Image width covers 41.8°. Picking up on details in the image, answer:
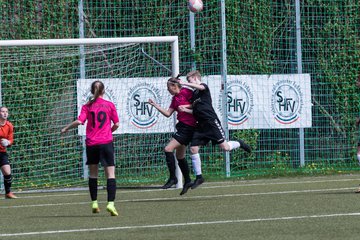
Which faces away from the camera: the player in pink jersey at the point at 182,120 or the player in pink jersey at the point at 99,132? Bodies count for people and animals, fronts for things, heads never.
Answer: the player in pink jersey at the point at 99,132

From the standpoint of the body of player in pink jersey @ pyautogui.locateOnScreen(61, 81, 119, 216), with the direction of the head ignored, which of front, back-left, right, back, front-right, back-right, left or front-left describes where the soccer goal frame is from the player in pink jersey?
front

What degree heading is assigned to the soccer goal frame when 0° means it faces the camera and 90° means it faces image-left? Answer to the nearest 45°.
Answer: approximately 0°

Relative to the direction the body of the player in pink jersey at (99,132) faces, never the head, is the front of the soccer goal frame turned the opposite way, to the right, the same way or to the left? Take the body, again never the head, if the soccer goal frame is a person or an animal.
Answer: the opposite way

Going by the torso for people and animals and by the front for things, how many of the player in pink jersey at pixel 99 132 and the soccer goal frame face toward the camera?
1

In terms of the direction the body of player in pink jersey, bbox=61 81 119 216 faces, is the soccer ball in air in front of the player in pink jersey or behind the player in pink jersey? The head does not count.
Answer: in front

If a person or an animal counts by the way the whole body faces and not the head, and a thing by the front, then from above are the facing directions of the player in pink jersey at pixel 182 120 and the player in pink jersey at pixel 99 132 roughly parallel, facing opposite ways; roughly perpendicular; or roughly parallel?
roughly perpendicular

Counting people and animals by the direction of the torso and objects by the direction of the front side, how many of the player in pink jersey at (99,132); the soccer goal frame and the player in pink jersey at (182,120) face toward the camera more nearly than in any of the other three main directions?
1

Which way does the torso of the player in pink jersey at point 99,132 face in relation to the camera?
away from the camera

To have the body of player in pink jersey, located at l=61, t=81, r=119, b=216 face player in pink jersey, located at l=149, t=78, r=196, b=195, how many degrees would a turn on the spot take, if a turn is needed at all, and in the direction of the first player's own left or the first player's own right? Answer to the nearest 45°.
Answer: approximately 45° to the first player's own right

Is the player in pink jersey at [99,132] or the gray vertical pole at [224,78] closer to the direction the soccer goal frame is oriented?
the player in pink jersey

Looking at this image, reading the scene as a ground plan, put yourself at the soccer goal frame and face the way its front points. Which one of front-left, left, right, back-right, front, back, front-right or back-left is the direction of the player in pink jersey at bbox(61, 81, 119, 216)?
front

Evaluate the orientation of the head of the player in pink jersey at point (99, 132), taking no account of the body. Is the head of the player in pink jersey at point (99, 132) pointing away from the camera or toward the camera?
away from the camera
